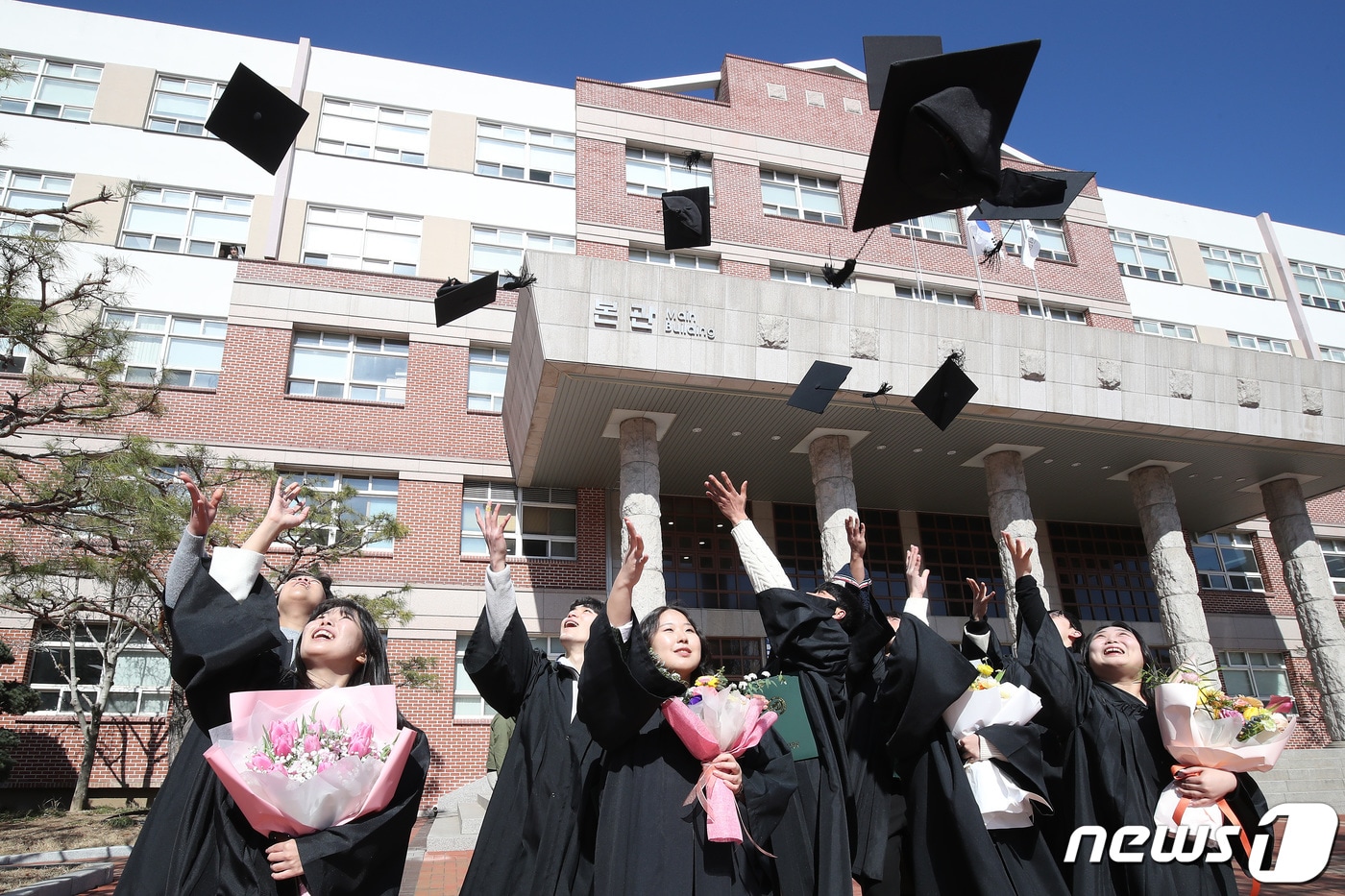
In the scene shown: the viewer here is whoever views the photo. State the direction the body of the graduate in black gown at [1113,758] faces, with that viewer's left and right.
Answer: facing the viewer

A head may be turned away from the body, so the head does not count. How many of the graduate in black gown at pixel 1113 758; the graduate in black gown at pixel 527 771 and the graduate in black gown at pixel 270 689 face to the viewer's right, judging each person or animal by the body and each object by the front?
0

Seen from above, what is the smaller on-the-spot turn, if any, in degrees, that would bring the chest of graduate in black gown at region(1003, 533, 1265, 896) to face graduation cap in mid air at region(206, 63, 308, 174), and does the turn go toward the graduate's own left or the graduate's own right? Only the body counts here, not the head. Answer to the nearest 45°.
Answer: approximately 90° to the graduate's own right

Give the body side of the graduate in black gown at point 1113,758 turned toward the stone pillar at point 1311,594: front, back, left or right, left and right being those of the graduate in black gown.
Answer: back

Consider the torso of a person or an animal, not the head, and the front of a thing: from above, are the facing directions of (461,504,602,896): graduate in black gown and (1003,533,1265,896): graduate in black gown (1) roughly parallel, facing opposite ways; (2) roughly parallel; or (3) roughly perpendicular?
roughly parallel

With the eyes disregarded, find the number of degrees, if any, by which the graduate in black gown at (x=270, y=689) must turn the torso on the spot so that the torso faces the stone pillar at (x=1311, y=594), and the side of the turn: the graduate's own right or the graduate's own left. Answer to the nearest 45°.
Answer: approximately 135° to the graduate's own left

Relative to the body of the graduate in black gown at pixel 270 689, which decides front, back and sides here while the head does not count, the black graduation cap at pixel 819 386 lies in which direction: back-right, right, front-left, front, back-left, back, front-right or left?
back

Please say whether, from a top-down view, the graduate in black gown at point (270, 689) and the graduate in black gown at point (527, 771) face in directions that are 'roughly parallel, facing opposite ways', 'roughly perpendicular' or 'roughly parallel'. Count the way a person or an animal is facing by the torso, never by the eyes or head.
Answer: roughly parallel
